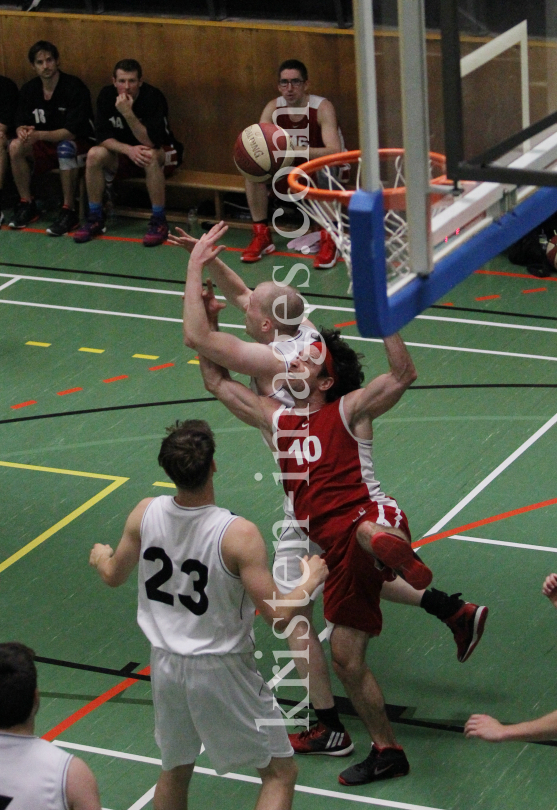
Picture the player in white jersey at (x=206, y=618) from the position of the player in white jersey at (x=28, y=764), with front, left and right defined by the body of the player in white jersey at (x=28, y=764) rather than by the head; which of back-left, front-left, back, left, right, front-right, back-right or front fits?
front-right

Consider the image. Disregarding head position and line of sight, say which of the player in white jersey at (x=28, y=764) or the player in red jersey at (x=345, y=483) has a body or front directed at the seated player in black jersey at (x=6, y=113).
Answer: the player in white jersey

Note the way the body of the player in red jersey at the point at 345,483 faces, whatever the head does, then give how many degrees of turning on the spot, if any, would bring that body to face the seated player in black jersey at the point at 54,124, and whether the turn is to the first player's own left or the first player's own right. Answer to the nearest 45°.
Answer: approximately 135° to the first player's own right

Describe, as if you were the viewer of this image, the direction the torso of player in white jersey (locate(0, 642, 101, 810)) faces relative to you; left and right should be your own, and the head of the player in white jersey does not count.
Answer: facing away from the viewer

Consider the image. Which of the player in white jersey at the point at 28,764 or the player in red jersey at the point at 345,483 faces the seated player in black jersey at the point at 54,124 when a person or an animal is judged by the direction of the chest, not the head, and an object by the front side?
the player in white jersey

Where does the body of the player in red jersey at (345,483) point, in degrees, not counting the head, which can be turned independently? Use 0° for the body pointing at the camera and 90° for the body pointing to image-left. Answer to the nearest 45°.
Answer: approximately 45°

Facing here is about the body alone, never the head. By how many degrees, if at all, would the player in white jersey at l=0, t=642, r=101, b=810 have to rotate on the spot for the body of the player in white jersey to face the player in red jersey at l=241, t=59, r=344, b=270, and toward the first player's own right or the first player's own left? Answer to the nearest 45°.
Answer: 0° — they already face them

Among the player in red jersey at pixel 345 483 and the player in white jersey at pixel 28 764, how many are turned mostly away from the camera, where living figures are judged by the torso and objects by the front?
1

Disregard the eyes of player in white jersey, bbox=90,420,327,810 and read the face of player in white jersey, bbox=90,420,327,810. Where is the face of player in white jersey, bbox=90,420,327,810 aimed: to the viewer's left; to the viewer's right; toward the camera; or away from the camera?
away from the camera
